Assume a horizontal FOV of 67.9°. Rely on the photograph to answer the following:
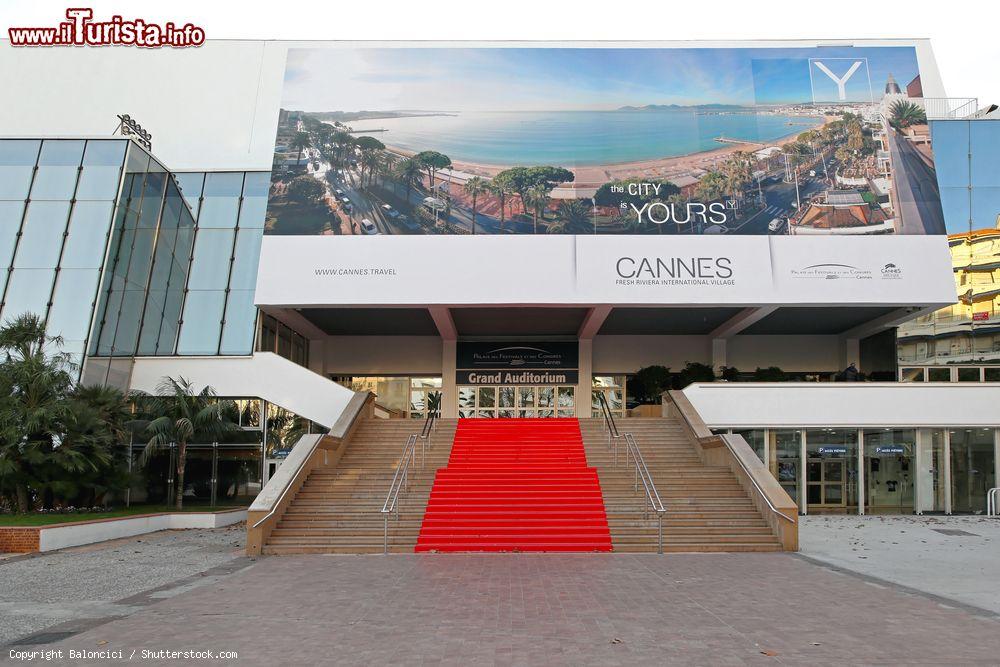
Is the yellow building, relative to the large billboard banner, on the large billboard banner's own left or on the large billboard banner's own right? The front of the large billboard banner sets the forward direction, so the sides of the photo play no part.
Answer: on the large billboard banner's own left

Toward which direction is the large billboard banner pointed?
toward the camera

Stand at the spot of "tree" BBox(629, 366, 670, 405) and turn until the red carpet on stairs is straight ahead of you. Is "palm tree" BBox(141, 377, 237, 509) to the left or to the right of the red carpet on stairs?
right

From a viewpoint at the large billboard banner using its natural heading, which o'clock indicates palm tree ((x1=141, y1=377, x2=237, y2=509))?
The palm tree is roughly at 2 o'clock from the large billboard banner.
